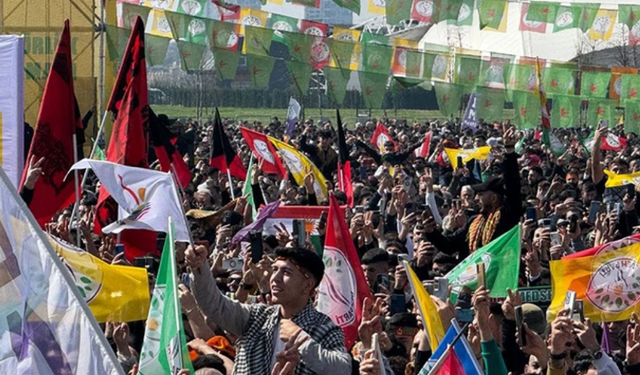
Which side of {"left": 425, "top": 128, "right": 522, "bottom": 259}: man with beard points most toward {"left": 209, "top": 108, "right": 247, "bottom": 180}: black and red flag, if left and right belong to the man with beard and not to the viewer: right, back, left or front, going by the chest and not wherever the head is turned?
right

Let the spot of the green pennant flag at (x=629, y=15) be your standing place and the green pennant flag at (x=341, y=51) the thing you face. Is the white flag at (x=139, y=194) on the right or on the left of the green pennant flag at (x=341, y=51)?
left

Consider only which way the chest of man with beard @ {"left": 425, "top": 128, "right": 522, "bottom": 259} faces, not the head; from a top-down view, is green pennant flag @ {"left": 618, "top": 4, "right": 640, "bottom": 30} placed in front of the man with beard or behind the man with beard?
behind

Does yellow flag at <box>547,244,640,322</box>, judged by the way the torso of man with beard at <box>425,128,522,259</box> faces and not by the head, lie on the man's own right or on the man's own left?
on the man's own left

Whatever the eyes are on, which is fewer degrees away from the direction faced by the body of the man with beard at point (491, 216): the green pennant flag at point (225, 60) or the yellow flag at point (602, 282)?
the yellow flag

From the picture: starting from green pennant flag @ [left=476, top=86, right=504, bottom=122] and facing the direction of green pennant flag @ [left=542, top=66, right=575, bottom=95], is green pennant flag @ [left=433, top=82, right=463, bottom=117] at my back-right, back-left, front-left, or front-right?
back-left

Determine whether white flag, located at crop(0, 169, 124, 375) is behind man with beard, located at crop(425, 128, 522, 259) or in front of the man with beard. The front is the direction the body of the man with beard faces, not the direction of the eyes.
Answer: in front

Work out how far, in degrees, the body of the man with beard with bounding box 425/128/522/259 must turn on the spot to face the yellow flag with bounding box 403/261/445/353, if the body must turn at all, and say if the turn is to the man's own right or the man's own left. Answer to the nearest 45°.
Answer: approximately 45° to the man's own left

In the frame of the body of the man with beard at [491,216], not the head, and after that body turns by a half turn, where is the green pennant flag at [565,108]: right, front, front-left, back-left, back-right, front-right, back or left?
front-left

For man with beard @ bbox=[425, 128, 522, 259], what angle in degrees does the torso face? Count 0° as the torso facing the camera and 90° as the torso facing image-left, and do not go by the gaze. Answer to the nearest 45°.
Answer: approximately 45°

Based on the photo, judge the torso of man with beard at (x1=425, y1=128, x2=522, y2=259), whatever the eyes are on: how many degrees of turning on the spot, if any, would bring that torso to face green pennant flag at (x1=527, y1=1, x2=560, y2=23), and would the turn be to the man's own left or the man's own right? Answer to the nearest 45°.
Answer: approximately 135° to the man's own right

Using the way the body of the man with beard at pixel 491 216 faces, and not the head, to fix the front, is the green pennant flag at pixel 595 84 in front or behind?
behind
